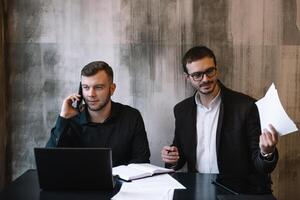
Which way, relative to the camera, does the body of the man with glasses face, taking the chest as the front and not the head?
toward the camera

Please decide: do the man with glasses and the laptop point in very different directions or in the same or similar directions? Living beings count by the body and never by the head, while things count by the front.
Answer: very different directions

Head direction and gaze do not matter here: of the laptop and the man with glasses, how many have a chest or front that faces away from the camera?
1

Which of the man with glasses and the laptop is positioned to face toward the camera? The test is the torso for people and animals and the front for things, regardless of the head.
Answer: the man with glasses

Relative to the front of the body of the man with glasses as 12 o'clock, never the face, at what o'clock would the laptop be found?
The laptop is roughly at 1 o'clock from the man with glasses.

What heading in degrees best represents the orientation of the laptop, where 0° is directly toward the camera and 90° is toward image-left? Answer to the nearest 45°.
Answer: approximately 180°

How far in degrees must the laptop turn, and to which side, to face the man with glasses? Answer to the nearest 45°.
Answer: approximately 45° to its right
